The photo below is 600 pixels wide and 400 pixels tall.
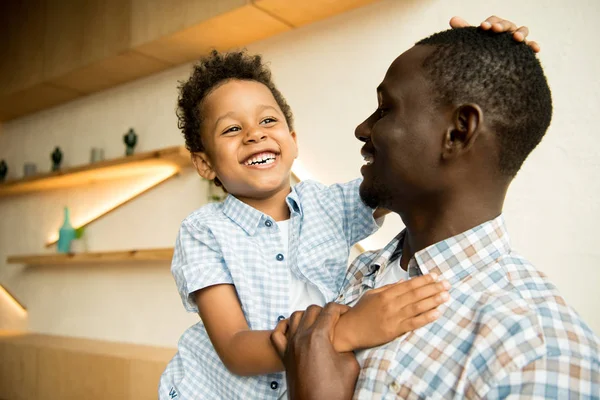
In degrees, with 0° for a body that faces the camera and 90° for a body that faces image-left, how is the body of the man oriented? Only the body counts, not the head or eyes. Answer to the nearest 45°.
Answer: approximately 45°

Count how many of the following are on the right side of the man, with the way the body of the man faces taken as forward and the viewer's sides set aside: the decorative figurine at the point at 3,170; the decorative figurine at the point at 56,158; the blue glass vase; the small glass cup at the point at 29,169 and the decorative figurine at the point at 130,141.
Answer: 5

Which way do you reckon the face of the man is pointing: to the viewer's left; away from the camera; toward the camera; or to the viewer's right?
to the viewer's left

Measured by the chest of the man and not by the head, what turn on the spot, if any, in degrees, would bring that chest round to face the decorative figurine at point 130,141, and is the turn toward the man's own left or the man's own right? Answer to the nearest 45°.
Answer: approximately 90° to the man's own right

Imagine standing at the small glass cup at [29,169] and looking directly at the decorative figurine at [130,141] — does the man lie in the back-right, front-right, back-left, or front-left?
front-right

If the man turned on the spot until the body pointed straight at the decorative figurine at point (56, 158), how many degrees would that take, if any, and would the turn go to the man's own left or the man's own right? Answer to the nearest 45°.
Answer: approximately 90° to the man's own right

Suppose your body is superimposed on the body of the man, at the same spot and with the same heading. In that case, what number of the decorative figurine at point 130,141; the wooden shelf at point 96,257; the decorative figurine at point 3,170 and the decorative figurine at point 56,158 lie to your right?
4

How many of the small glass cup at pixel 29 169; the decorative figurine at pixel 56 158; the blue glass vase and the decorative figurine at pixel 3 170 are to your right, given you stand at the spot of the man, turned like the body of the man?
4

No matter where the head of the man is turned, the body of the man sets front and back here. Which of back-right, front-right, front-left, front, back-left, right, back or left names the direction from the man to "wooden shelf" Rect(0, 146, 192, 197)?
right

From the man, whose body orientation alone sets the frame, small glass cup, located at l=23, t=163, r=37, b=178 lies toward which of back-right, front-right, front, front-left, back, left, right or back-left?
right
